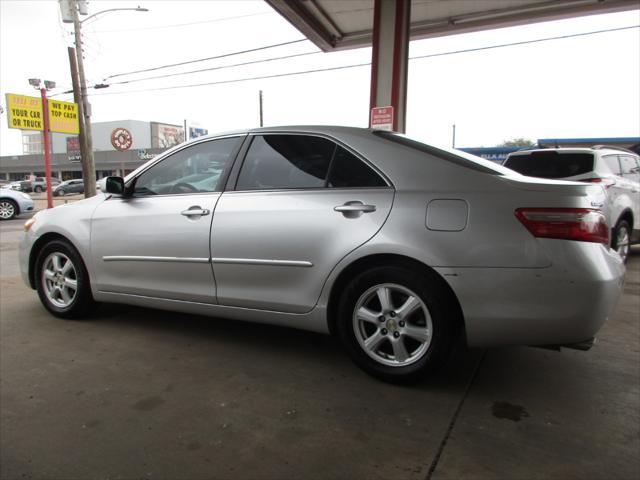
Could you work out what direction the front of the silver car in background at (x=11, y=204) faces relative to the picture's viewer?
facing to the right of the viewer

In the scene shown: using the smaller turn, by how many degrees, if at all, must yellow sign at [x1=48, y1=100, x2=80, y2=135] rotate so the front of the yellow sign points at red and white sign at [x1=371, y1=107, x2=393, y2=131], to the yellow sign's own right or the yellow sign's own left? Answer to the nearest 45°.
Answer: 0° — it already faces it

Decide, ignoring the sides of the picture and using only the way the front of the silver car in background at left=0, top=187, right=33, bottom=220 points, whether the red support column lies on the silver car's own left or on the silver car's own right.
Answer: on the silver car's own right

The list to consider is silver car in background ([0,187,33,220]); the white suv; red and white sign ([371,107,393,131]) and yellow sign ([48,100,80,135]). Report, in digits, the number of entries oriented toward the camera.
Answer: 2

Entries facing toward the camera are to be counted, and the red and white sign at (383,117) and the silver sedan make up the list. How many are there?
1

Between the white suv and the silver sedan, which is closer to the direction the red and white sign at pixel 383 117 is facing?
the silver sedan

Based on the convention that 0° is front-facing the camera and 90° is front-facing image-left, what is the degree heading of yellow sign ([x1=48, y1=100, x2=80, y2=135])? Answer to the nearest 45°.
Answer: approximately 0°

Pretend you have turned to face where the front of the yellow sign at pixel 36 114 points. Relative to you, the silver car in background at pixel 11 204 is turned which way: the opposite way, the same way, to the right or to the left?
to the left

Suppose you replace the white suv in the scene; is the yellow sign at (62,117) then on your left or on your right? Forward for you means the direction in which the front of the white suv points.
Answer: on your left

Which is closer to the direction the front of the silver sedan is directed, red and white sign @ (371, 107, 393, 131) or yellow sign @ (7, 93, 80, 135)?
the yellow sign

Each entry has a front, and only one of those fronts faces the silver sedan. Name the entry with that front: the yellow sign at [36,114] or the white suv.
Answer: the yellow sign

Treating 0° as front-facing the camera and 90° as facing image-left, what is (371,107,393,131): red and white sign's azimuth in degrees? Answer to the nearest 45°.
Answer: approximately 0°

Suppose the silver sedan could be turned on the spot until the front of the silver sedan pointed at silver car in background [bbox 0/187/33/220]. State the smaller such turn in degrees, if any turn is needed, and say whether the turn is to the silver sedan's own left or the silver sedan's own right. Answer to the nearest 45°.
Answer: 0° — it already faces it
